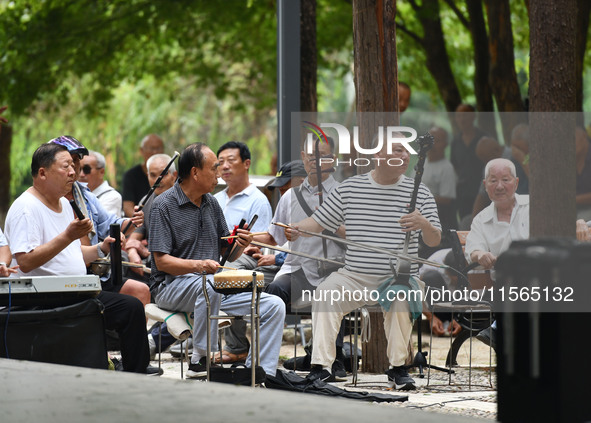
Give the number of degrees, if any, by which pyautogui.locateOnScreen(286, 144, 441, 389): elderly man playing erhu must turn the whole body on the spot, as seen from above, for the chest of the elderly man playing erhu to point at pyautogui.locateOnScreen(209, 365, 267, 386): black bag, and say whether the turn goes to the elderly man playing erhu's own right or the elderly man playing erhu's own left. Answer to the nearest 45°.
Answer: approximately 45° to the elderly man playing erhu's own right

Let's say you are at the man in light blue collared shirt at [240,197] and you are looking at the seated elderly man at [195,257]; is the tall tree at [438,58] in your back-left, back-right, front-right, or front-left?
back-left

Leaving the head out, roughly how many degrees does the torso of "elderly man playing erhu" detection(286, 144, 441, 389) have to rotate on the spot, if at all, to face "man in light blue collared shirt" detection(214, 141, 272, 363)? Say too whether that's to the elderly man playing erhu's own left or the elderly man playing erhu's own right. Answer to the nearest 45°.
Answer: approximately 135° to the elderly man playing erhu's own right

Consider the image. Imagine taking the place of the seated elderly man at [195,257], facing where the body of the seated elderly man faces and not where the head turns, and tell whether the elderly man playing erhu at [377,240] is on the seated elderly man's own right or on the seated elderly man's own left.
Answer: on the seated elderly man's own left

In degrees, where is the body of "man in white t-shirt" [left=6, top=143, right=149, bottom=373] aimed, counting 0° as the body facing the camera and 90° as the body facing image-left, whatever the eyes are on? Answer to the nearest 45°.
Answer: approximately 315°

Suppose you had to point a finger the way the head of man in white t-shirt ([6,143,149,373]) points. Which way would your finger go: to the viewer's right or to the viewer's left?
to the viewer's right

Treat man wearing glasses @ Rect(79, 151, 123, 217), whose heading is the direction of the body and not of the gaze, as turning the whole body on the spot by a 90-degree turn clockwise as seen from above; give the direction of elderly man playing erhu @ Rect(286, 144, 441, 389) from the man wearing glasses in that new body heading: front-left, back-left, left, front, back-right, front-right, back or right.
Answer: back

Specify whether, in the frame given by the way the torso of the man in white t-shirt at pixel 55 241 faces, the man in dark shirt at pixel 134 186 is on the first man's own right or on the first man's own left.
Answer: on the first man's own left

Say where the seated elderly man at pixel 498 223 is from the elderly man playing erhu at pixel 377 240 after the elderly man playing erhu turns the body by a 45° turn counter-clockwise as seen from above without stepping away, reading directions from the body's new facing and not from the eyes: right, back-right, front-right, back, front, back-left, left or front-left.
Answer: front-left

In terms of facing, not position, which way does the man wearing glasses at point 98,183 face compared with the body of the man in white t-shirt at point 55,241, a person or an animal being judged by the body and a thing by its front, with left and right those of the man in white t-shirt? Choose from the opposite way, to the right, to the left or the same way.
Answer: to the right
